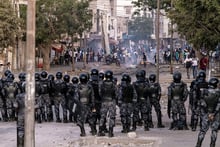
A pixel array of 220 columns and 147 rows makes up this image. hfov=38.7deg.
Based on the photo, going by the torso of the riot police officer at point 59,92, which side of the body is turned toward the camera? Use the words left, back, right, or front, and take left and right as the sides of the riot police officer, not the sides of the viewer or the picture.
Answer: back

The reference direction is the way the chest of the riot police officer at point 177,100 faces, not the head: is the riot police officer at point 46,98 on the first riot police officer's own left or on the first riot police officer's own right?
on the first riot police officer's own left

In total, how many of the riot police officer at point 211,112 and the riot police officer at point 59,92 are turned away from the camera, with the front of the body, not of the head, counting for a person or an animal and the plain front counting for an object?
2

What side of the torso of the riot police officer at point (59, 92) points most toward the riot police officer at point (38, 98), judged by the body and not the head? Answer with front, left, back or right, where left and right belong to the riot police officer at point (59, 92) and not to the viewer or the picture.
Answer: left

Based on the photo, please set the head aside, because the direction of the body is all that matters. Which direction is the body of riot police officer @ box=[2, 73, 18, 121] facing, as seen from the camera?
away from the camera

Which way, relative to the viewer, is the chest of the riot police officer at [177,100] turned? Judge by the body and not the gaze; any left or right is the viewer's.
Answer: facing away from the viewer

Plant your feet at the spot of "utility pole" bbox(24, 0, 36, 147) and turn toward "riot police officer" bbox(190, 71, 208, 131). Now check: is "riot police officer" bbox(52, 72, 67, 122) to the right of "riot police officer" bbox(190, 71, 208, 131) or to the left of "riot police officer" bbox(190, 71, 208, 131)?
left

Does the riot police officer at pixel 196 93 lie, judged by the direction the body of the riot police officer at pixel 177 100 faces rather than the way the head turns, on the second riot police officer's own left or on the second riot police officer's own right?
on the second riot police officer's own right

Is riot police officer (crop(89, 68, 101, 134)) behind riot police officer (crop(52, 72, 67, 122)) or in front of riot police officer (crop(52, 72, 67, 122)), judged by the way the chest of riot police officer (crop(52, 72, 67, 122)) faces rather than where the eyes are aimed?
behind

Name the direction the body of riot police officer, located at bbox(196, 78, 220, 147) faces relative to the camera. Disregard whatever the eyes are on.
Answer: away from the camera
